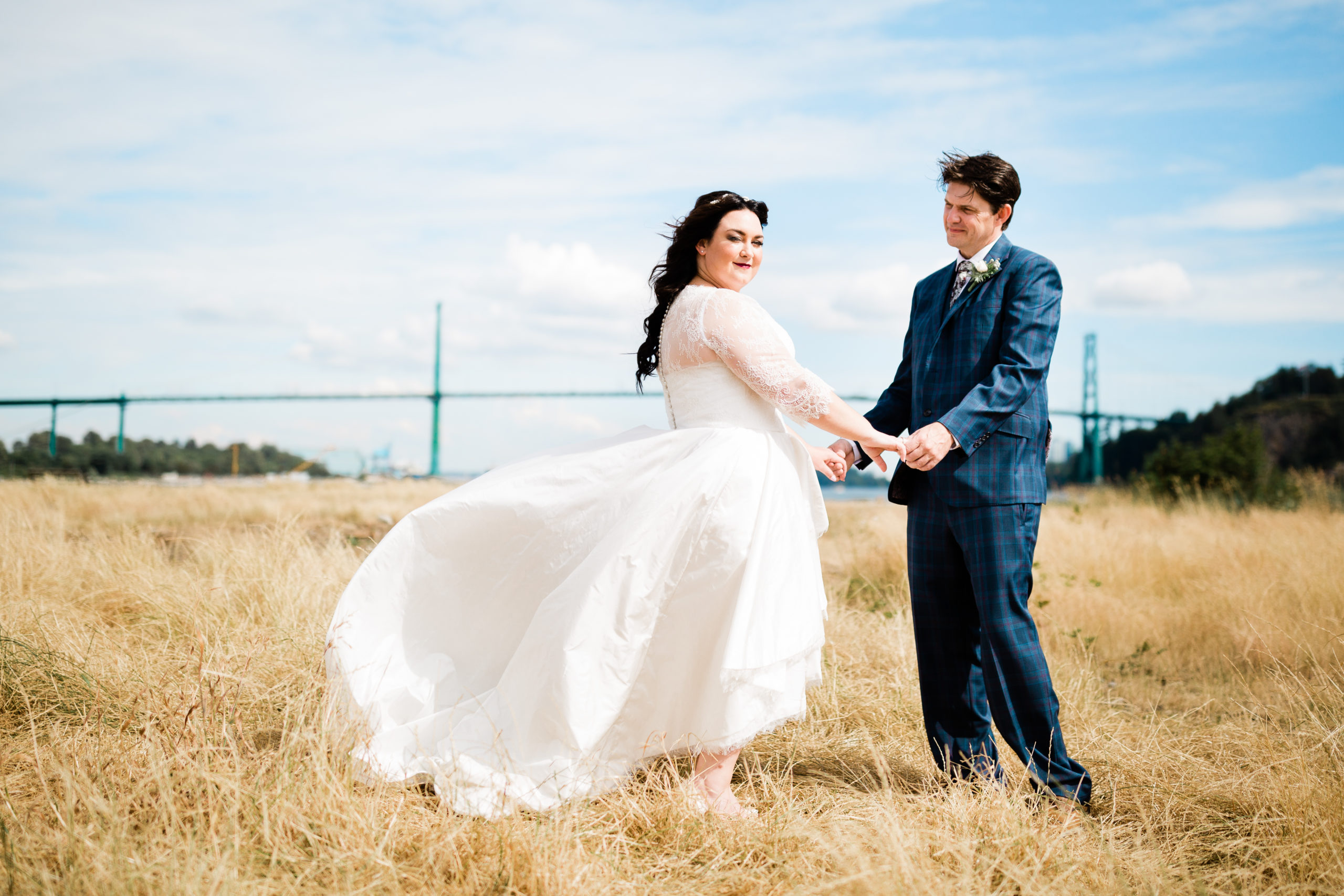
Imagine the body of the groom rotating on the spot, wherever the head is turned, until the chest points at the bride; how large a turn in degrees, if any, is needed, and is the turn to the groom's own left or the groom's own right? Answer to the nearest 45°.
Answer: approximately 45° to the groom's own right

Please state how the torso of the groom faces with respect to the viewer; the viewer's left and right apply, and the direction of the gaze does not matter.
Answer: facing the viewer and to the left of the viewer

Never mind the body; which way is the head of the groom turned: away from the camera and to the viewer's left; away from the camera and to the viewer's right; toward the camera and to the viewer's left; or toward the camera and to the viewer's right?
toward the camera and to the viewer's left

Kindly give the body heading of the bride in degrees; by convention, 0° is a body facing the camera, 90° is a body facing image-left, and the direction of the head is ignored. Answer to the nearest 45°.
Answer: approximately 270°

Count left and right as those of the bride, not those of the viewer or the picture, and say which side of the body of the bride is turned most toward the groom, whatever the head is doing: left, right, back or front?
front

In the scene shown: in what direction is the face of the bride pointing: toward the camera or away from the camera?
toward the camera

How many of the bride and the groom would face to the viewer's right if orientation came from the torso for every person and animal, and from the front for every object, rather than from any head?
1
